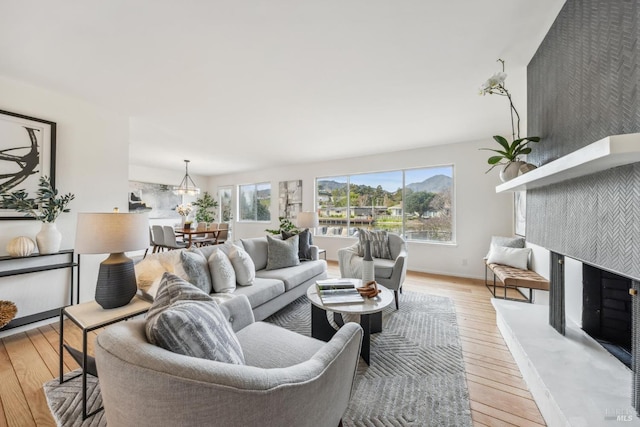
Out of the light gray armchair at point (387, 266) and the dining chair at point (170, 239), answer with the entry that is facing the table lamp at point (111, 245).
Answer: the light gray armchair

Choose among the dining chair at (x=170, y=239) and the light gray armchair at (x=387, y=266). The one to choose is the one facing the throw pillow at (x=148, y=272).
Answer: the light gray armchair

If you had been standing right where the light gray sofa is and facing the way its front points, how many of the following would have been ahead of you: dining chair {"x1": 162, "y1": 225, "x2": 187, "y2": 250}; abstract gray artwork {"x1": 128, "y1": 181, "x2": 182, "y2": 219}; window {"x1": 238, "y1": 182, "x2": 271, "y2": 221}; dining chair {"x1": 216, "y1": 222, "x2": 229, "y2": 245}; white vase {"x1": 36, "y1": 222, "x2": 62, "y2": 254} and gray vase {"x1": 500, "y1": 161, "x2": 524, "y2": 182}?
1

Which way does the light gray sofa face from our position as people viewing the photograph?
facing the viewer and to the right of the viewer

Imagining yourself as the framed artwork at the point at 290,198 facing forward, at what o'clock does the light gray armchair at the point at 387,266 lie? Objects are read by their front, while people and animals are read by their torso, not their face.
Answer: The light gray armchair is roughly at 10 o'clock from the framed artwork.

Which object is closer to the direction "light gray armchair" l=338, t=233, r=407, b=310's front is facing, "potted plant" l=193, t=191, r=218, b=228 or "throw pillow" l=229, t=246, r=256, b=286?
the throw pillow

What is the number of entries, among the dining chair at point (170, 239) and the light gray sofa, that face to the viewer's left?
0

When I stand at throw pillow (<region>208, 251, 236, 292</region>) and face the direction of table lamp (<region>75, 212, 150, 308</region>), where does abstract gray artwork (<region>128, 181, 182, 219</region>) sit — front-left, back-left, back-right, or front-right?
back-right

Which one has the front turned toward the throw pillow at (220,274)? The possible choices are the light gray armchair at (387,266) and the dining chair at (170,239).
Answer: the light gray armchair

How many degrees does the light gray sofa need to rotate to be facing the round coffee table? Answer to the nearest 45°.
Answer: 0° — it already faces it

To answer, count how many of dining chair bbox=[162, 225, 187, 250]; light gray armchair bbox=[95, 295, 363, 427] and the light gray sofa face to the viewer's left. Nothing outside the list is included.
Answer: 0

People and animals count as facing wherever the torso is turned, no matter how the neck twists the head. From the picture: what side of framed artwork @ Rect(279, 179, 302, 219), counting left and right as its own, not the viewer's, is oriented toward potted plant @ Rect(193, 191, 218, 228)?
right

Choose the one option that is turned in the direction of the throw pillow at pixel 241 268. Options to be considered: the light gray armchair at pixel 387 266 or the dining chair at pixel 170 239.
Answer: the light gray armchair

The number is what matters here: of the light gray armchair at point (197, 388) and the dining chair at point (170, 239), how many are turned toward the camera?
0

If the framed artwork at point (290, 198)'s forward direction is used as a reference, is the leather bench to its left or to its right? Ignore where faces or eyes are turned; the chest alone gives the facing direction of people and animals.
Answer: on its left

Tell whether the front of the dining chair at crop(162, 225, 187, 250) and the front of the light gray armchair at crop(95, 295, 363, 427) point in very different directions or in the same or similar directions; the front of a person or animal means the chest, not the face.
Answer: same or similar directions

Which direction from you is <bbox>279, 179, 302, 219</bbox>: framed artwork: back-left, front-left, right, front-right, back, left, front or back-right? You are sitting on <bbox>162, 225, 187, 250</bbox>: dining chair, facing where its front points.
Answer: front-right

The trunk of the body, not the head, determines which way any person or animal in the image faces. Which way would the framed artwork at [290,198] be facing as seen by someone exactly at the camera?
facing the viewer and to the left of the viewer

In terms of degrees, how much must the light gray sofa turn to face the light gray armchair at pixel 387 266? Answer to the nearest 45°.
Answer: approximately 45° to its left

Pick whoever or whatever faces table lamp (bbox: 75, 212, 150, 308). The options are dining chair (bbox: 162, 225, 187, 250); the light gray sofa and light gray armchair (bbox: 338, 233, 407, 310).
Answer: the light gray armchair

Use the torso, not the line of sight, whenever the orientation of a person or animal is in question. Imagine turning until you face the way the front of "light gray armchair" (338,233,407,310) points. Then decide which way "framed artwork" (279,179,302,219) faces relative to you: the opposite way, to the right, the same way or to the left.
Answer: the same way

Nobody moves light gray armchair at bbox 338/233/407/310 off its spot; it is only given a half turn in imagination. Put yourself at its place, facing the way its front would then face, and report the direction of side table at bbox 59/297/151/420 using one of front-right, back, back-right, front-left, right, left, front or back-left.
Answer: back

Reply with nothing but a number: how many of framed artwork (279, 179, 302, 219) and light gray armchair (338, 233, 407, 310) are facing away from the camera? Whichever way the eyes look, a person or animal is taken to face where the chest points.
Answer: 0
